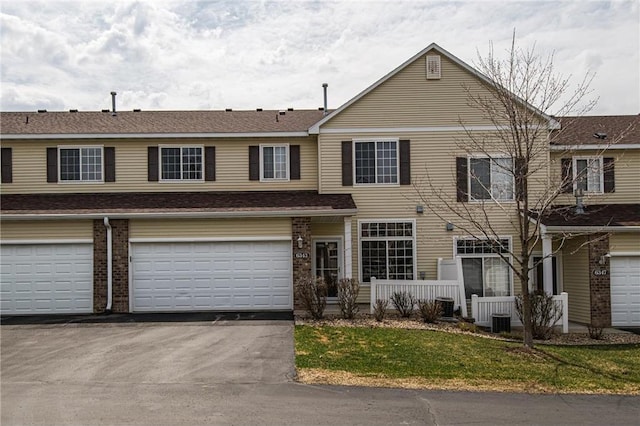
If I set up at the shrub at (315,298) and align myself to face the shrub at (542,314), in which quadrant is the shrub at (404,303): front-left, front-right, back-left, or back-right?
front-left

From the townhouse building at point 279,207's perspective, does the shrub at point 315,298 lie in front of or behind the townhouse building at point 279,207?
in front

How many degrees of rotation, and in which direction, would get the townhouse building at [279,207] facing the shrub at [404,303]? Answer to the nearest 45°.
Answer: approximately 45° to its left

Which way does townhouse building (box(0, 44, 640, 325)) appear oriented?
toward the camera

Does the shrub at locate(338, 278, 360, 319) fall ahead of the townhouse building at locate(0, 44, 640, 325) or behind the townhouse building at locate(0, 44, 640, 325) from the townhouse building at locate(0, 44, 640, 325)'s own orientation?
ahead
